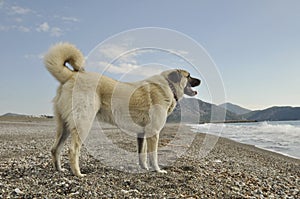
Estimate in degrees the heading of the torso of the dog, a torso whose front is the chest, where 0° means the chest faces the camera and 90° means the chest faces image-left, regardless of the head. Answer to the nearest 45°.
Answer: approximately 270°
